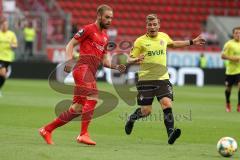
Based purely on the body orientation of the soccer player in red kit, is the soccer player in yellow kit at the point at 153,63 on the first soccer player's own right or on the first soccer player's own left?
on the first soccer player's own left

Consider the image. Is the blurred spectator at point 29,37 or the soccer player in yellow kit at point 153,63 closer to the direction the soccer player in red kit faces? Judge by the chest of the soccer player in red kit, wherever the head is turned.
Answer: the soccer player in yellow kit

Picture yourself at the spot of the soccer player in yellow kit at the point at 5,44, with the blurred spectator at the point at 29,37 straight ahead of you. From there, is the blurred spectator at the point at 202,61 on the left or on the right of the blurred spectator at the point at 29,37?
right

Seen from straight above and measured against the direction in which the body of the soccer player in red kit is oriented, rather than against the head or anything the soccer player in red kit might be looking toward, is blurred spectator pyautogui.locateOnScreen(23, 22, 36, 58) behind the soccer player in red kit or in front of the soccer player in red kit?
behind

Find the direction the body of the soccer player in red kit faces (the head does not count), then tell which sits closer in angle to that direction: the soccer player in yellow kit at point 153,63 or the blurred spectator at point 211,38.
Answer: the soccer player in yellow kit

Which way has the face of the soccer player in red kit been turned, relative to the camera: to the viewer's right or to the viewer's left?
to the viewer's right

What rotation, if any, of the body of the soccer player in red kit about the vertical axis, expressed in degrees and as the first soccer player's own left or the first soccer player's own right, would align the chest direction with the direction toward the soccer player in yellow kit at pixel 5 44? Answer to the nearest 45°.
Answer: approximately 135° to the first soccer player's own left

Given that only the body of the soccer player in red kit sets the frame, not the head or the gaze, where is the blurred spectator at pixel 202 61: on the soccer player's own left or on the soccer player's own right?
on the soccer player's own left

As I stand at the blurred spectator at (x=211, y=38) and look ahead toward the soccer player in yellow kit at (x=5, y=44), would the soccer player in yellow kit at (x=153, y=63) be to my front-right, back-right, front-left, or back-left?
front-left

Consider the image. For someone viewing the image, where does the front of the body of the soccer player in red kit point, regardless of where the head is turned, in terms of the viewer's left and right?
facing the viewer and to the right of the viewer
